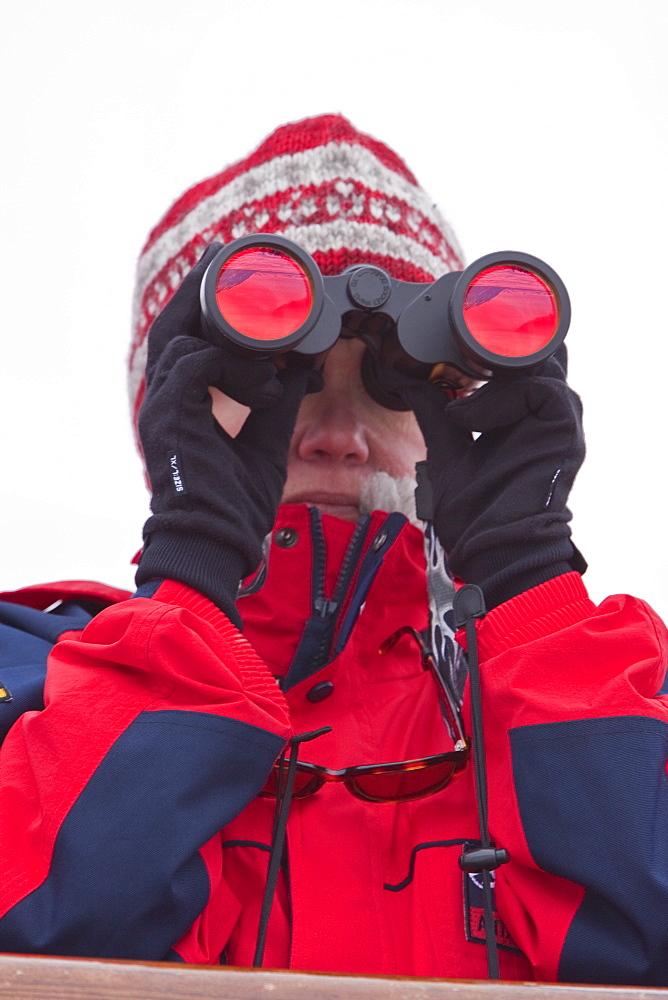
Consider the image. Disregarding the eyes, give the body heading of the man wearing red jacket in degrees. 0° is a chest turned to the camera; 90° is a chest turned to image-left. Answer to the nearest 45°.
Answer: approximately 0°

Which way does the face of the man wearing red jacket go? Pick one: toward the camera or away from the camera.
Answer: toward the camera
